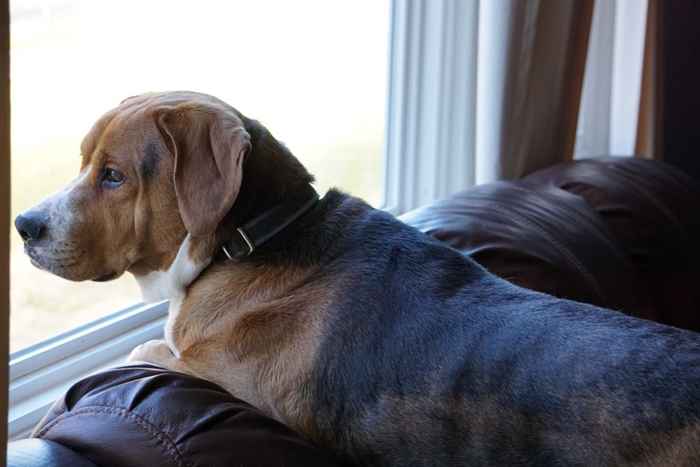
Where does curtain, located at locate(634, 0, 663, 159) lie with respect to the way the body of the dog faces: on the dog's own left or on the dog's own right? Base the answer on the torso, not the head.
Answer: on the dog's own right

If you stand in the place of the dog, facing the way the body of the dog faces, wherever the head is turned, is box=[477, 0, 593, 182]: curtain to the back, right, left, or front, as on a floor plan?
right

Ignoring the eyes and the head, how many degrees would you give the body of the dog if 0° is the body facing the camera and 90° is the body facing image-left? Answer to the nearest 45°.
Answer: approximately 90°
